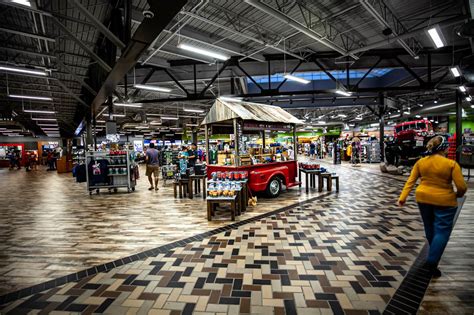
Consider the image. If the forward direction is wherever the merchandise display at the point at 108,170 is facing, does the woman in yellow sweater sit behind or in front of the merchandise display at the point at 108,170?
in front

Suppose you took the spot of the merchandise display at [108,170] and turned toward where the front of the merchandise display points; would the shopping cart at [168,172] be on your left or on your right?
on your left

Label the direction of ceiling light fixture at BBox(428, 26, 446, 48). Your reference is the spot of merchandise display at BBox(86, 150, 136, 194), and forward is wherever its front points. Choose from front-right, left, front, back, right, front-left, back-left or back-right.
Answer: front-left

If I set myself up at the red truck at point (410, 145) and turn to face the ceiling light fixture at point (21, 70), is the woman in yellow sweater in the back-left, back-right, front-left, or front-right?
front-left

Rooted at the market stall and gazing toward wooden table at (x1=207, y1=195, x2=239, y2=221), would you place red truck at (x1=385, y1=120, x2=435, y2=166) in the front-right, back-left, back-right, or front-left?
back-left

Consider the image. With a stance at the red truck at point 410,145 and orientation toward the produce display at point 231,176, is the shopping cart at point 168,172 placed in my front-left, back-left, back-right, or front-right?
front-right

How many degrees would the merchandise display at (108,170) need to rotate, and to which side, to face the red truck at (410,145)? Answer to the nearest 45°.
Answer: approximately 90° to its left

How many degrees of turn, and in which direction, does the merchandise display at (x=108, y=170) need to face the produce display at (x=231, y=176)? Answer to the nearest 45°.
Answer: approximately 45° to its left

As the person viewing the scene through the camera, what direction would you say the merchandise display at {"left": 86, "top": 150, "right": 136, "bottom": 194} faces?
facing the viewer

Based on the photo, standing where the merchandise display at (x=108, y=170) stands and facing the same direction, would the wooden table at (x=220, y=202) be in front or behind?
in front
